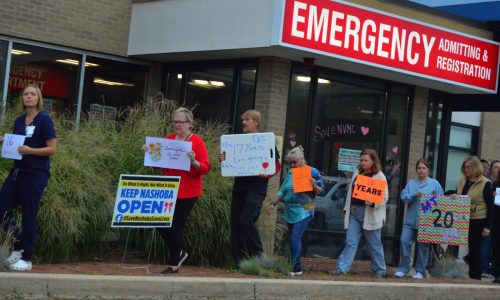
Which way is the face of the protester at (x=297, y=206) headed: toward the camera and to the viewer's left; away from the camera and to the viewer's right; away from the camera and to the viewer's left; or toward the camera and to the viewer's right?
toward the camera and to the viewer's left

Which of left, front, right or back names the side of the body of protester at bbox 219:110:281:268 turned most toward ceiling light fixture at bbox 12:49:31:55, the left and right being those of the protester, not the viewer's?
right

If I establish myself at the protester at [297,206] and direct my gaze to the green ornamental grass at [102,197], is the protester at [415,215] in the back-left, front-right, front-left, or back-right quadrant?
back-right

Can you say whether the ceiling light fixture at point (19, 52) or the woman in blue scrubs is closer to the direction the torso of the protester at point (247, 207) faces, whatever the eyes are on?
the woman in blue scrubs
